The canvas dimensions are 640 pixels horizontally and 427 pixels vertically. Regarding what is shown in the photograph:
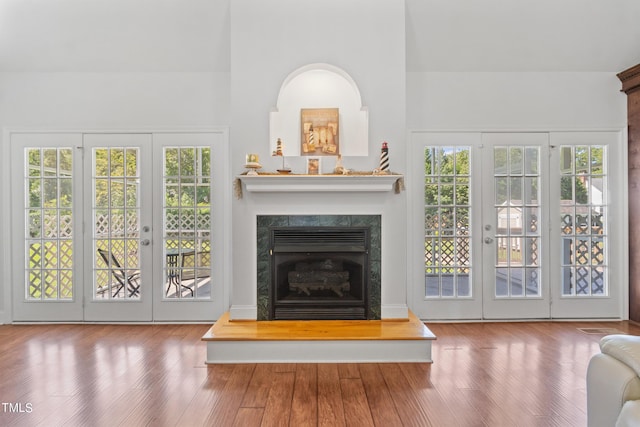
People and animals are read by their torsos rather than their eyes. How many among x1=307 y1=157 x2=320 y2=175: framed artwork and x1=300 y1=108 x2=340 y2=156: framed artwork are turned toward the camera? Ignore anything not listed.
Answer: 2

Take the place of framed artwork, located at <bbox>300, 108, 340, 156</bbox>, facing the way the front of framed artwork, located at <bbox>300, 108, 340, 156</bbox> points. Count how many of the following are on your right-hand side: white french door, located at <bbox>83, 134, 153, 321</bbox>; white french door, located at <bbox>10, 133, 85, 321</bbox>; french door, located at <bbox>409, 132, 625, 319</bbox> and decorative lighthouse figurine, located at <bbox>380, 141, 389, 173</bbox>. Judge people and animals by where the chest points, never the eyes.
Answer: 2

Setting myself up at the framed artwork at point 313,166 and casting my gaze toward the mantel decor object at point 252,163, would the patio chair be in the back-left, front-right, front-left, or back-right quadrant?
front-right

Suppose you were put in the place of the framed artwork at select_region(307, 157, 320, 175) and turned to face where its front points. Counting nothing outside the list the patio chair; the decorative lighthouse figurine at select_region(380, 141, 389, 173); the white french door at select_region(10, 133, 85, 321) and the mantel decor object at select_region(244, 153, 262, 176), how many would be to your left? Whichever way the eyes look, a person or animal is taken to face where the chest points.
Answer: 1

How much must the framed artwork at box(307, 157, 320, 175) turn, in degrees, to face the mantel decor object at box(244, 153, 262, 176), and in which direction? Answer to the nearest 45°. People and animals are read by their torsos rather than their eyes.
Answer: approximately 90° to its right

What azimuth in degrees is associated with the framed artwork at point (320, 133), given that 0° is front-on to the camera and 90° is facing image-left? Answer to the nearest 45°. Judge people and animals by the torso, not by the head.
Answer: approximately 0°

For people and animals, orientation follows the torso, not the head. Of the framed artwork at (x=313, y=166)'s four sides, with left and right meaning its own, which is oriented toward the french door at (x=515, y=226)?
left

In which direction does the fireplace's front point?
toward the camera

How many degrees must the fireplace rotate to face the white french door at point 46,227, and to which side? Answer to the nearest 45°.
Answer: approximately 90° to its right

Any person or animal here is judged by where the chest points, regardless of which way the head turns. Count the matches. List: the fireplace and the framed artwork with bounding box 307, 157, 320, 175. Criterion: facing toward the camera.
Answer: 2

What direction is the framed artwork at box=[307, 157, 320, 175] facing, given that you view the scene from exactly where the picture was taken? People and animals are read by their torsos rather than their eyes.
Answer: facing the viewer

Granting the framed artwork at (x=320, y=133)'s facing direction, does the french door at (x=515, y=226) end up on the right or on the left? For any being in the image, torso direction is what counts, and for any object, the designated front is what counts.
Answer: on its left
